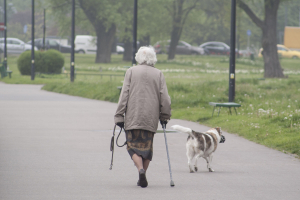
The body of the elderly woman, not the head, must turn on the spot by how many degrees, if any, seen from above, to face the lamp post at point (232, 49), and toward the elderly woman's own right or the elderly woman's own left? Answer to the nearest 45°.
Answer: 0° — they already face it

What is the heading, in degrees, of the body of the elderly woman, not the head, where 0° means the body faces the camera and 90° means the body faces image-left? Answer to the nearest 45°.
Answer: approximately 180°

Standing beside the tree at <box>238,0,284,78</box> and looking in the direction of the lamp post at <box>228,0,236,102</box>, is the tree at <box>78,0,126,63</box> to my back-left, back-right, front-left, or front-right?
back-right
